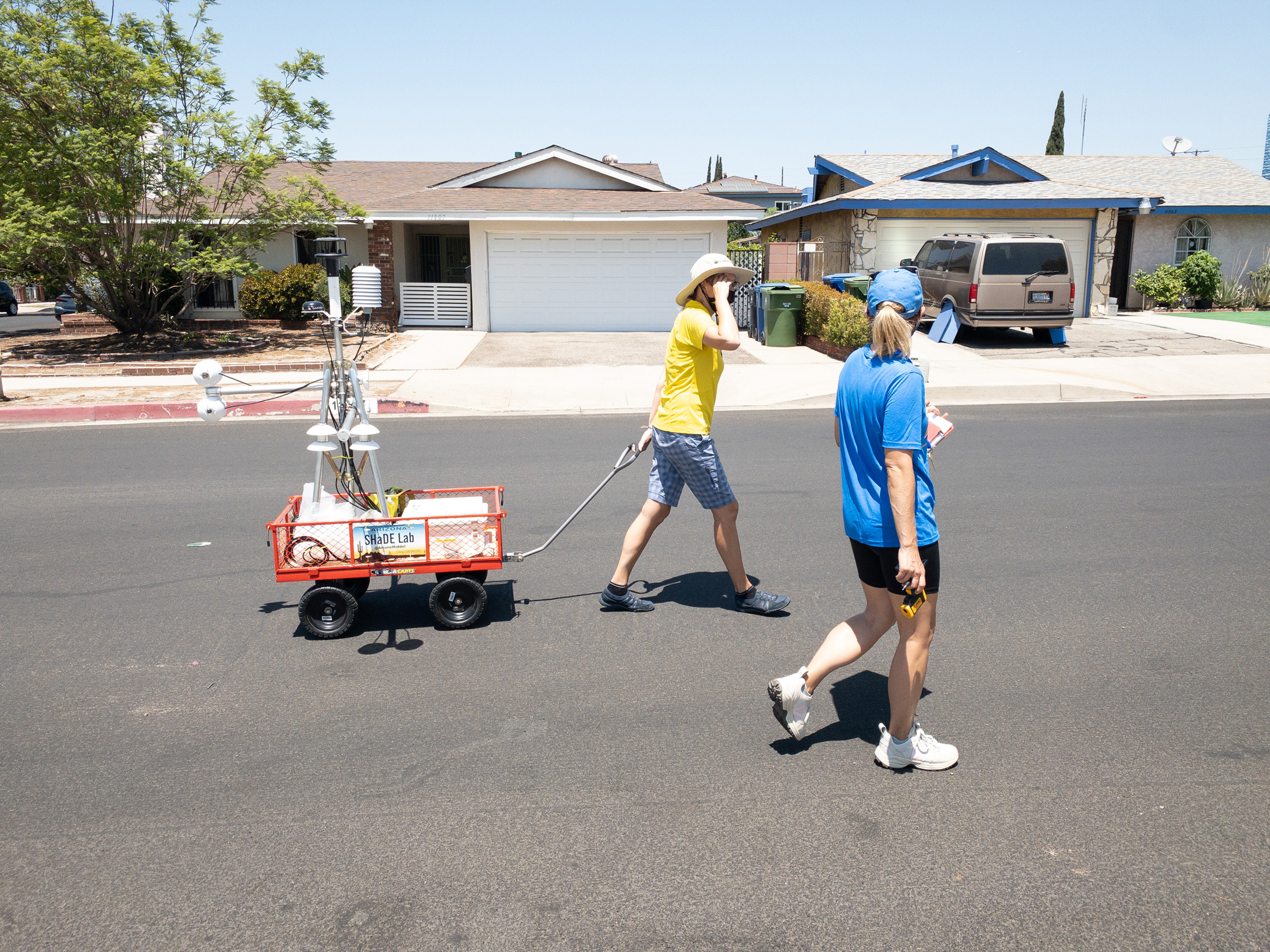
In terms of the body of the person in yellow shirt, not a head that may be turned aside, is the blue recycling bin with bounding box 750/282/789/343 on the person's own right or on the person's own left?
on the person's own left

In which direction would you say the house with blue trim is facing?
toward the camera

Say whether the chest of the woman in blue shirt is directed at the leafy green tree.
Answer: no

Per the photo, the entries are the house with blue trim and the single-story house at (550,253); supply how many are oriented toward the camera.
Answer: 2

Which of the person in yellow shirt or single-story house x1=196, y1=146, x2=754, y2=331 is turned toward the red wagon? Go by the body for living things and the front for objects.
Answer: the single-story house

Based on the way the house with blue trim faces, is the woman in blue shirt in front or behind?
in front

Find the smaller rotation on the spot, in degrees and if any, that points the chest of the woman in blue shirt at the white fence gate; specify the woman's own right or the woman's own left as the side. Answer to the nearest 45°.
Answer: approximately 90° to the woman's own left

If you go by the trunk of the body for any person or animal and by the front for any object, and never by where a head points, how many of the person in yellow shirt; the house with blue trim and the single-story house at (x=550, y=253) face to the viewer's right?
1

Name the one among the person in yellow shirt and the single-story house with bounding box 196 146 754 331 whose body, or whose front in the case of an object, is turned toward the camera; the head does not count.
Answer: the single-story house

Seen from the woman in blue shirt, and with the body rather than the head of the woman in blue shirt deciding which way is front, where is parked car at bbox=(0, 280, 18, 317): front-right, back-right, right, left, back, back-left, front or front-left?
left

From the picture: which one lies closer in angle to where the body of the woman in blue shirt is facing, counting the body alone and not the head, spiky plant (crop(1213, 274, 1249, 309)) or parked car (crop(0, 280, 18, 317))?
the spiky plant

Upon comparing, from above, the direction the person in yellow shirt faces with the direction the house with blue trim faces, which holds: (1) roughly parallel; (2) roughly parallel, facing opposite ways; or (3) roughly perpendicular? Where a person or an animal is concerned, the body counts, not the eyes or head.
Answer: roughly perpendicular

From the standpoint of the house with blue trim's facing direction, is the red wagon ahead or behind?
ahead

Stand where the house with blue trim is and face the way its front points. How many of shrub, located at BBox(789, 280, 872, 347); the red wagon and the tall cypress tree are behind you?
1

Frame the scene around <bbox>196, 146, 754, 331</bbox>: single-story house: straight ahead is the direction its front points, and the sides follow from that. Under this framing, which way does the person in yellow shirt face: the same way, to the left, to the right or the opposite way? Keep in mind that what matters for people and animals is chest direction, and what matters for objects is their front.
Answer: to the left

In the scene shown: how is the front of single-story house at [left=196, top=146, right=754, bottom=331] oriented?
toward the camera

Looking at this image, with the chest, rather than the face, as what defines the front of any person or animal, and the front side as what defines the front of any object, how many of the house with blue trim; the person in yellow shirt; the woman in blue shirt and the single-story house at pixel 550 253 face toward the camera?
2

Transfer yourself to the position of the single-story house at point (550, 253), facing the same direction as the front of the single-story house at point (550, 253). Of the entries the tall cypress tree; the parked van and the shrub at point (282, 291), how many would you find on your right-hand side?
1

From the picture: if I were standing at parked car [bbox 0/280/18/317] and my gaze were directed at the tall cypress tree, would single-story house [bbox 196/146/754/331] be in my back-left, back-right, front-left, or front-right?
front-right
